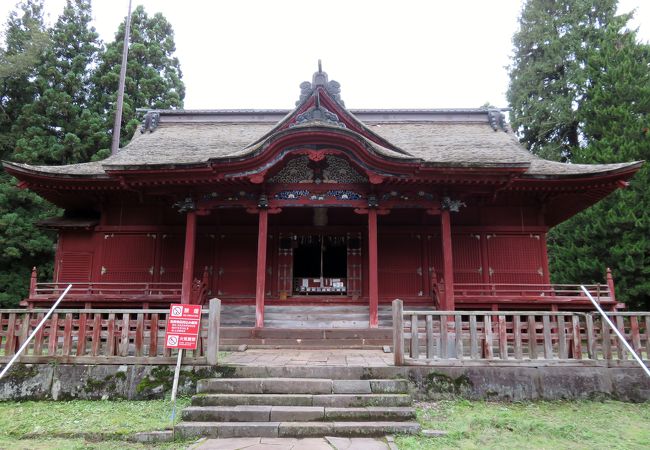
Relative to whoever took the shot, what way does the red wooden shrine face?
facing the viewer

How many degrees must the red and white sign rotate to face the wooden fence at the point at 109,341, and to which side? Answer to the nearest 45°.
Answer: approximately 135° to its right

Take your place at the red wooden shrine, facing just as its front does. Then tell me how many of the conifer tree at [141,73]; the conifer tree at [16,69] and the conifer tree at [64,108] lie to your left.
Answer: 0

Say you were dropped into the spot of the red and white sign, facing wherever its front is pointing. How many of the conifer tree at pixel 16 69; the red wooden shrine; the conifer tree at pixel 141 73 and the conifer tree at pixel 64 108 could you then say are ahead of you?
0

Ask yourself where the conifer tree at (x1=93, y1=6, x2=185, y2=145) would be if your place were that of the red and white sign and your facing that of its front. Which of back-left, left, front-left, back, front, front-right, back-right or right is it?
back

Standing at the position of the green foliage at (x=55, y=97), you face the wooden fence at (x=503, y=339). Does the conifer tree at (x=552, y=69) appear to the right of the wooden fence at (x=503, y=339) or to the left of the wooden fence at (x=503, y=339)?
left

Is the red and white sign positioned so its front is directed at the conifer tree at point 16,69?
no

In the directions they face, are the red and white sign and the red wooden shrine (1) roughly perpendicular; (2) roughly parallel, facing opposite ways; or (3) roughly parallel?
roughly parallel

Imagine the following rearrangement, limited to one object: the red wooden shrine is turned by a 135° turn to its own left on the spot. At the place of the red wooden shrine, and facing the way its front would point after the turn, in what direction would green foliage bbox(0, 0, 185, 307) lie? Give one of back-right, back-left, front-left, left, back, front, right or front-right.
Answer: left

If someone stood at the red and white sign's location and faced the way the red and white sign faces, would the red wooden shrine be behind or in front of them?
behind

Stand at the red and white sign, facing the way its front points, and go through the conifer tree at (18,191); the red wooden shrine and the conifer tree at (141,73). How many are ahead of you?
0

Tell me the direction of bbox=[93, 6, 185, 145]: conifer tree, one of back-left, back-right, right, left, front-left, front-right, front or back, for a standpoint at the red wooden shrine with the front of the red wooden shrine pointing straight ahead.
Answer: back-right

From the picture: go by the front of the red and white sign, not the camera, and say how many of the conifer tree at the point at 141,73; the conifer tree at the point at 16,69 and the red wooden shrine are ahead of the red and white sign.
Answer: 0

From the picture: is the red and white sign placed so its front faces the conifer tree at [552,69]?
no

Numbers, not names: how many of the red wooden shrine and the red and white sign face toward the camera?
2

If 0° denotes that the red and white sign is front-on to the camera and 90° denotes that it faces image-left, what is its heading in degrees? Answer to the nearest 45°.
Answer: approximately 0°
